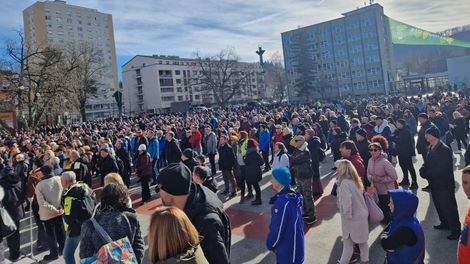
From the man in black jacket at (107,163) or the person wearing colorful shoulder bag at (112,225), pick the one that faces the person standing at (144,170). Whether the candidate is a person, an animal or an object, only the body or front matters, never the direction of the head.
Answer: the person wearing colorful shoulder bag

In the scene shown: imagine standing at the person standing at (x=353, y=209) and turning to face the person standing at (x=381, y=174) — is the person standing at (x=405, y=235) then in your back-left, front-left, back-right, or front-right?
back-right

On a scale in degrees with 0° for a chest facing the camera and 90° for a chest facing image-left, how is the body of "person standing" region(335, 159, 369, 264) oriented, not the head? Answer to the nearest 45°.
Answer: approximately 135°

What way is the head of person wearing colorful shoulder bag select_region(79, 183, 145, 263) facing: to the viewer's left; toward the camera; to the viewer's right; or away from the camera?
away from the camera

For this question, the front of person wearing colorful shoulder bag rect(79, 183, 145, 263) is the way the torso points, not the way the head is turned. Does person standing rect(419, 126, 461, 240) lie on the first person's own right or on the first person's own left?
on the first person's own right
